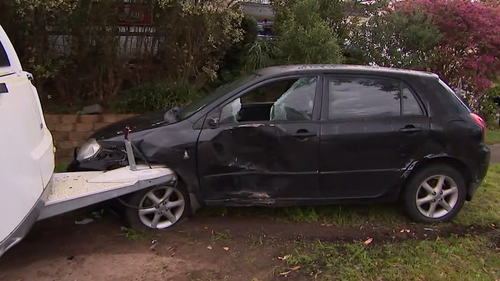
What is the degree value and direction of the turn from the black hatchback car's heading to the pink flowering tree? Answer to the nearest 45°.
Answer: approximately 135° to its right

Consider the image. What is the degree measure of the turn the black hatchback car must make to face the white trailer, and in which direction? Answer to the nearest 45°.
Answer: approximately 45° to its left

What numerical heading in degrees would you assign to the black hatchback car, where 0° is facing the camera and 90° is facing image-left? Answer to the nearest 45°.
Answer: approximately 90°

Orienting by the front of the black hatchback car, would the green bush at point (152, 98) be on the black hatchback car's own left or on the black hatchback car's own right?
on the black hatchback car's own right

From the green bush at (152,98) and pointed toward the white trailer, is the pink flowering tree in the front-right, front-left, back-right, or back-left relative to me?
back-left

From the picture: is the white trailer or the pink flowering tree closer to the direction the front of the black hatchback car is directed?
the white trailer

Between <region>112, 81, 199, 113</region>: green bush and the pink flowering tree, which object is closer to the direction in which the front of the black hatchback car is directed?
the green bush
